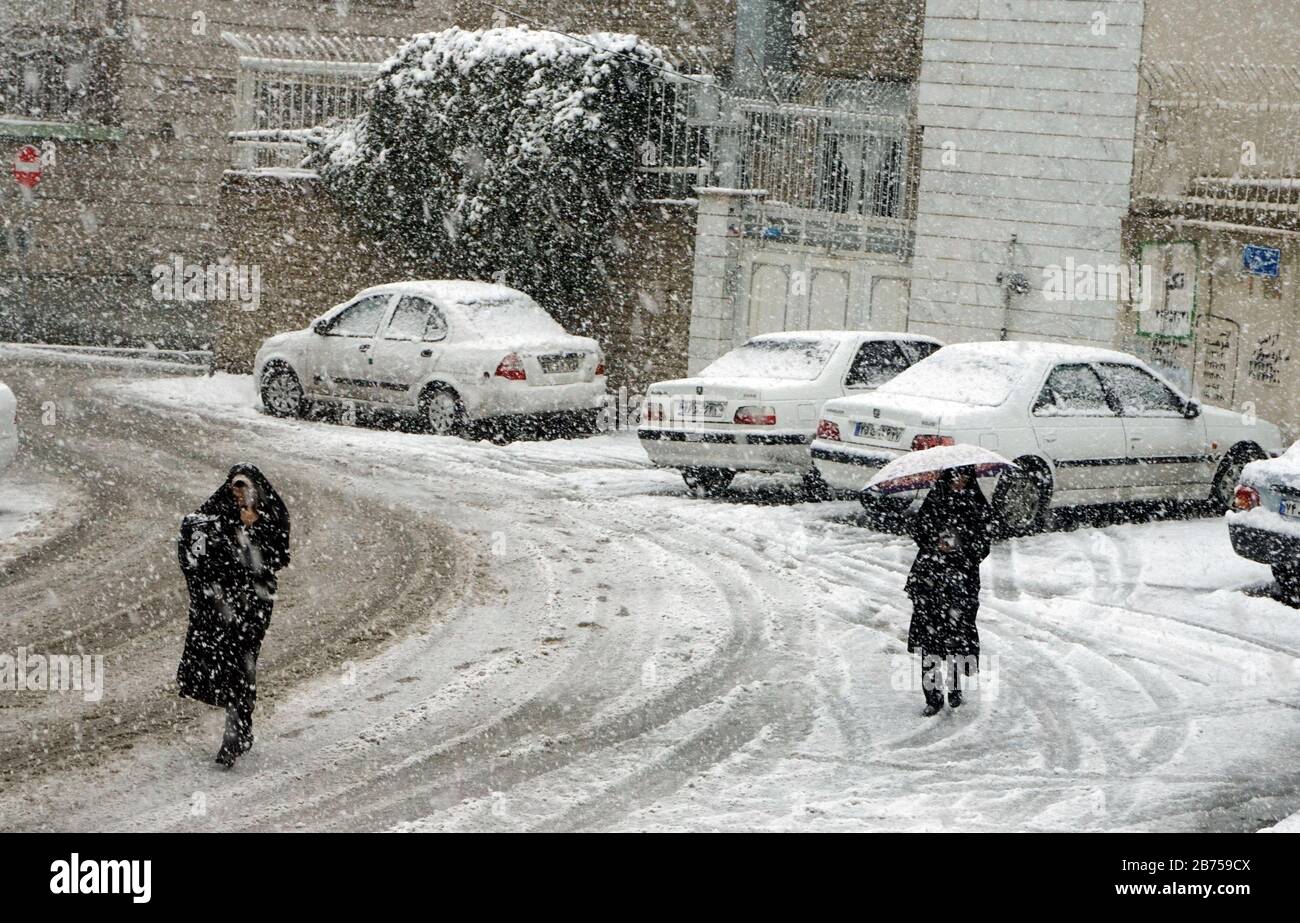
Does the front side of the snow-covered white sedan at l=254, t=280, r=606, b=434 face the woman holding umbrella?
no

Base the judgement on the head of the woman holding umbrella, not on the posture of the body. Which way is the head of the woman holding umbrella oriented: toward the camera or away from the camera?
toward the camera

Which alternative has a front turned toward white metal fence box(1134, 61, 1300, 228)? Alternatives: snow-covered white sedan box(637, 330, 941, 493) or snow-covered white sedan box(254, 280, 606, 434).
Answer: snow-covered white sedan box(637, 330, 941, 493)

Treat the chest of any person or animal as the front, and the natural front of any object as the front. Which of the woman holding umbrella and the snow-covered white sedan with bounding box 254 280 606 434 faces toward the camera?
the woman holding umbrella

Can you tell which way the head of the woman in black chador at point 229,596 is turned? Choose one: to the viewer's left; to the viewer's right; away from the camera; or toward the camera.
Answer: toward the camera

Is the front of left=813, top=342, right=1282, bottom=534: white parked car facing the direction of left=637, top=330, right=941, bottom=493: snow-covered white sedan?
no

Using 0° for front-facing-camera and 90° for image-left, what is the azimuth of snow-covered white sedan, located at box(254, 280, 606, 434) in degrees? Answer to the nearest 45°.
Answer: approximately 135°

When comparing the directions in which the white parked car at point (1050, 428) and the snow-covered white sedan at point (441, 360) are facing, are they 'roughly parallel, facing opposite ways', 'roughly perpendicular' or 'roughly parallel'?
roughly perpendicular

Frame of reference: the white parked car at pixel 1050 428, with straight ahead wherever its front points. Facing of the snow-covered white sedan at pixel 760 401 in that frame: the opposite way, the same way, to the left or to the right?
the same way

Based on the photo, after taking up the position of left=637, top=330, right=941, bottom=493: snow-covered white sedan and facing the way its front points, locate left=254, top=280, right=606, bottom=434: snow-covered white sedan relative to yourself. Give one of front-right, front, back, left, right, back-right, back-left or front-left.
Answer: left

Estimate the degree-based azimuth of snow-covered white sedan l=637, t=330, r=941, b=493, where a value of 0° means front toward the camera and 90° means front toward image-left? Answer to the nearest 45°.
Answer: approximately 225°

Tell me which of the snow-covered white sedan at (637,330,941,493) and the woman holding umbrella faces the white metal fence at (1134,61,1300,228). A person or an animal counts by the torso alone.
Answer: the snow-covered white sedan

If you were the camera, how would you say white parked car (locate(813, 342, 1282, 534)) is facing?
facing away from the viewer and to the right of the viewer

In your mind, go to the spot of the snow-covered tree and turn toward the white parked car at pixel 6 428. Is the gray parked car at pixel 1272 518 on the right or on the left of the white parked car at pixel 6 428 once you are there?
left

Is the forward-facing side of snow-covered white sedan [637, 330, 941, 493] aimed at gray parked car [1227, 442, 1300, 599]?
no

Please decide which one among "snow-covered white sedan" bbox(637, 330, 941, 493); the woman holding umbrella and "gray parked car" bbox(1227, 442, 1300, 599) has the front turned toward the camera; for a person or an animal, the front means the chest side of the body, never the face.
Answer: the woman holding umbrella

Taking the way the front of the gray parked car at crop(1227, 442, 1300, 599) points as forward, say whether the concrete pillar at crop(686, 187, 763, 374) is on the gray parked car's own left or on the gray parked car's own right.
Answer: on the gray parked car's own left

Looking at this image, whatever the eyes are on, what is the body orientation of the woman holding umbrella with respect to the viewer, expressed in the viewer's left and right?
facing the viewer

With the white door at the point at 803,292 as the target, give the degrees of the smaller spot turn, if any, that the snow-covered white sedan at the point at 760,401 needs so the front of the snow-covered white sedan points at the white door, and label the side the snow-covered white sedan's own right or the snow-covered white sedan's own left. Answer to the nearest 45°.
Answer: approximately 45° to the snow-covered white sedan's own left
